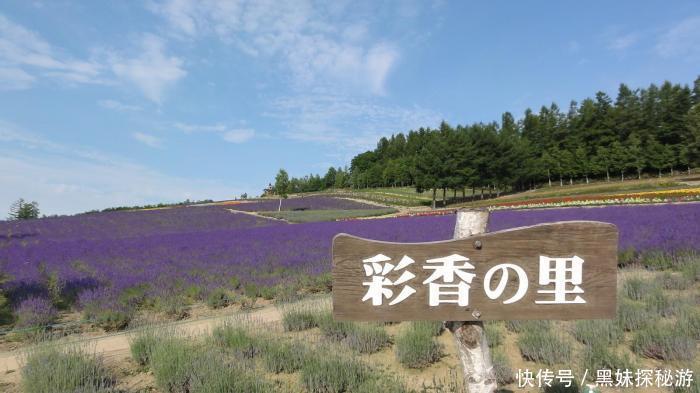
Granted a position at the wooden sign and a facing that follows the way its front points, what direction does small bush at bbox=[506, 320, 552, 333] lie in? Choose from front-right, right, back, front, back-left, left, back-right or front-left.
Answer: back

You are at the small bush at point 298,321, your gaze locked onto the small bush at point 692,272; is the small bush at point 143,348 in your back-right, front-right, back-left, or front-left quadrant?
back-right

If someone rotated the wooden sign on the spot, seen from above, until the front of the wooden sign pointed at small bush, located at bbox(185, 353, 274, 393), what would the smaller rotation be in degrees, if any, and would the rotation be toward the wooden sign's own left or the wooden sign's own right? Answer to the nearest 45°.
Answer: approximately 90° to the wooden sign's own right

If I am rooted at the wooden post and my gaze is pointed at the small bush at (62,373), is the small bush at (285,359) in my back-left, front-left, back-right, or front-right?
front-right

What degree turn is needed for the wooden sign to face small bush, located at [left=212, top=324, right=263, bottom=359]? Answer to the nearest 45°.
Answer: approximately 135° to its right

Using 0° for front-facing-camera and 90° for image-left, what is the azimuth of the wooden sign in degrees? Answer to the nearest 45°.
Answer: approximately 0°

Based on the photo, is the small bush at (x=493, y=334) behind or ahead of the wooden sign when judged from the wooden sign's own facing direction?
behind

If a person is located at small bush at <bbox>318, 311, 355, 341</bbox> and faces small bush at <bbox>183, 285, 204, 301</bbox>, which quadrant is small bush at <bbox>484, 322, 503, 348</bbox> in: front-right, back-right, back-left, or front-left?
back-right

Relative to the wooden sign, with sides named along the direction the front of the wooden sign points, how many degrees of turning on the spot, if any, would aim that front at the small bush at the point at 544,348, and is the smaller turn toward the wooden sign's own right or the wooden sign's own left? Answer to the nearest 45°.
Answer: approximately 180°

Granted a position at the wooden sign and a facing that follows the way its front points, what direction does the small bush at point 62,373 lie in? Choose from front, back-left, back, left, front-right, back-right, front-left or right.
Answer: right

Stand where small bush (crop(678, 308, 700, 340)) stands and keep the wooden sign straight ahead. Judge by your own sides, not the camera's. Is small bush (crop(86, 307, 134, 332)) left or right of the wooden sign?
right

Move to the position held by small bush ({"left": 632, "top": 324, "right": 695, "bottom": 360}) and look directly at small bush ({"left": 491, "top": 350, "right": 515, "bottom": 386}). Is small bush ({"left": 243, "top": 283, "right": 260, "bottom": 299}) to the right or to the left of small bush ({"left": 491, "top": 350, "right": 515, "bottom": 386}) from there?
right

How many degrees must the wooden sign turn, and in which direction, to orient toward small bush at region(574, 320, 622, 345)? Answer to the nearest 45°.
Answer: approximately 135° to its left
